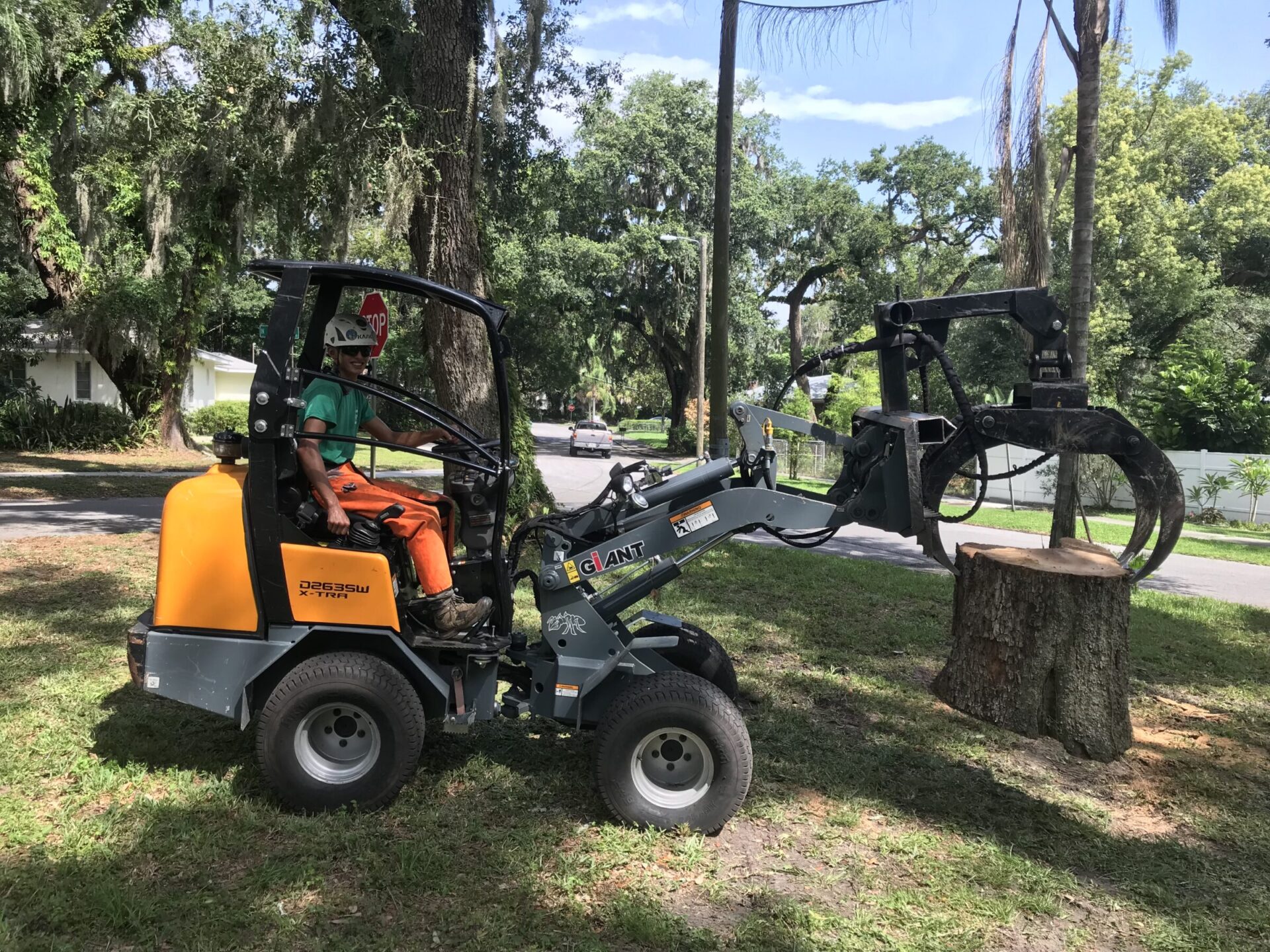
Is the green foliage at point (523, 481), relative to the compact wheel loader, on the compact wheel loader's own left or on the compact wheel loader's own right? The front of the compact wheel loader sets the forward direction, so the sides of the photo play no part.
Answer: on the compact wheel loader's own left

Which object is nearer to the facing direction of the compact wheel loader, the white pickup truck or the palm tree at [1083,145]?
the palm tree

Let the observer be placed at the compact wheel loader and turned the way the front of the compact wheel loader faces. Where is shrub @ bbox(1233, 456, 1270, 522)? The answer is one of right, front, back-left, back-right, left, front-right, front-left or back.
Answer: front-left

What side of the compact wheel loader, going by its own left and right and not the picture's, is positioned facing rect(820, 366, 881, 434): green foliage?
left

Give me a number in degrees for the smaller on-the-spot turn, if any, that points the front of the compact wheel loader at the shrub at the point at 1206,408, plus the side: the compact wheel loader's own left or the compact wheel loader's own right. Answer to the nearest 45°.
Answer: approximately 45° to the compact wheel loader's own left

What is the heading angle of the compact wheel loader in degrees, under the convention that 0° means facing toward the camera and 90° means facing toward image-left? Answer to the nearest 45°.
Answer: approximately 270°

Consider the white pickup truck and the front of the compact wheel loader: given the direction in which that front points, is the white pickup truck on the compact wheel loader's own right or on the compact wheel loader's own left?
on the compact wheel loader's own left

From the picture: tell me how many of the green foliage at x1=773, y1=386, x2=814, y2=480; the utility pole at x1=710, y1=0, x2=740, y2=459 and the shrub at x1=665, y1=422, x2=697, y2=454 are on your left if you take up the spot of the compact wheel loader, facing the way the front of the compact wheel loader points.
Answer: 3

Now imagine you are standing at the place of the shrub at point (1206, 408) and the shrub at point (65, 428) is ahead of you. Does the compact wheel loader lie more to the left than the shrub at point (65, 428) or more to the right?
left

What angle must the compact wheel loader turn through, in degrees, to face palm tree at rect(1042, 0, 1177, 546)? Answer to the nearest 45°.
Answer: approximately 45° to its left

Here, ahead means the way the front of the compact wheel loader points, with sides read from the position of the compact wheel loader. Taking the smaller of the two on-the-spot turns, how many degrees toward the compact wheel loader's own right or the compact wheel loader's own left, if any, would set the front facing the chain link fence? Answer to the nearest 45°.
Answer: approximately 90° to the compact wheel loader's own left

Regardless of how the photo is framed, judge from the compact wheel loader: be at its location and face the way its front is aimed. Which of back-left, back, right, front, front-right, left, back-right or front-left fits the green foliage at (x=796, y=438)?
left

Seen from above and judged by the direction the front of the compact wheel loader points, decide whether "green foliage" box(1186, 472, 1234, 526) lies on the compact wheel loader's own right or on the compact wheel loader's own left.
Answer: on the compact wheel loader's own left
